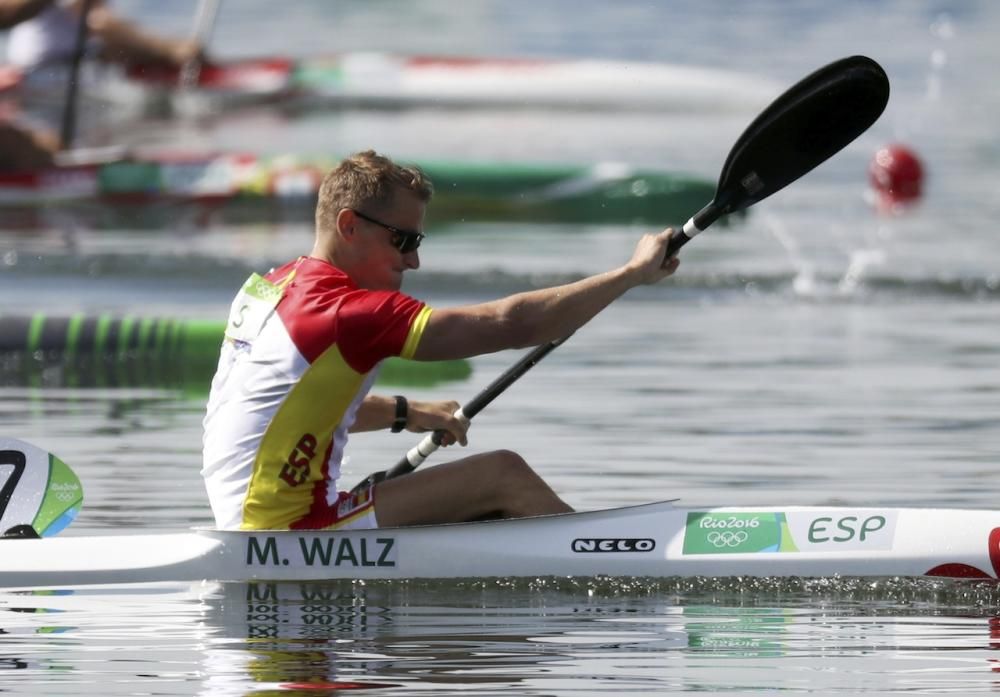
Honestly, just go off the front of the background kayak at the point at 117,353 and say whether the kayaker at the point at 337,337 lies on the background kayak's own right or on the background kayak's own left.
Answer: on the background kayak's own right

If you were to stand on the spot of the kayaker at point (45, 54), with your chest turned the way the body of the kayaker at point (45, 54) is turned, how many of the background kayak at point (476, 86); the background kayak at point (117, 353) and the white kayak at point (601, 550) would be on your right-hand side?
2

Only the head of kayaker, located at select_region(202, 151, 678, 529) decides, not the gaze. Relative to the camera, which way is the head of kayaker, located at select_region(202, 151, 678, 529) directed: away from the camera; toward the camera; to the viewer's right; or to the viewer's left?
to the viewer's right

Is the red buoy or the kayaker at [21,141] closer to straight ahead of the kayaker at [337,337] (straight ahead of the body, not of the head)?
the red buoy

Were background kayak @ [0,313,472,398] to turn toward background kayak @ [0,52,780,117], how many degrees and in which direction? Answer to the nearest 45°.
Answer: approximately 90° to its left

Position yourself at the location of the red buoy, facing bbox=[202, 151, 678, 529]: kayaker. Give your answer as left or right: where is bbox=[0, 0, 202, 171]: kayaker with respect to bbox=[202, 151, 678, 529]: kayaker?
right

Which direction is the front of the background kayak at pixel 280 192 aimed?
to the viewer's right

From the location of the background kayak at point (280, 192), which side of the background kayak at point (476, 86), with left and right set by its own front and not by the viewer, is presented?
right

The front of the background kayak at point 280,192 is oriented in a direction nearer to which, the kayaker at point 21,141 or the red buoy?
the red buoy

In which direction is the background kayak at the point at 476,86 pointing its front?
to the viewer's right

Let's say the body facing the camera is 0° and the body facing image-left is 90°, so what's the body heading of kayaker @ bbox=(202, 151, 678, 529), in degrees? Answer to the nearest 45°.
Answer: approximately 270°

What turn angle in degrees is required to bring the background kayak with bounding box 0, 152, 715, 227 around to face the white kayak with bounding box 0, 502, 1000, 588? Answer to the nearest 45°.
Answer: approximately 90° to its right

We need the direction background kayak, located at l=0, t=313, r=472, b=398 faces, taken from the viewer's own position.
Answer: facing to the right of the viewer

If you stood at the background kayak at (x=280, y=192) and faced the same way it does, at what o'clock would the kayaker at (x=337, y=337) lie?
The kayaker is roughly at 3 o'clock from the background kayak.

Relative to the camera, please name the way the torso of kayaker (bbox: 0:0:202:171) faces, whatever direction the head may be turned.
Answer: to the viewer's right
